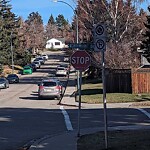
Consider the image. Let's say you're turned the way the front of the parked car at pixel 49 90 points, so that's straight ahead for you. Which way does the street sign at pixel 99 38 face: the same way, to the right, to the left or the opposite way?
the opposite way

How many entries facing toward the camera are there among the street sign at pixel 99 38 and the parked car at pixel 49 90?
1

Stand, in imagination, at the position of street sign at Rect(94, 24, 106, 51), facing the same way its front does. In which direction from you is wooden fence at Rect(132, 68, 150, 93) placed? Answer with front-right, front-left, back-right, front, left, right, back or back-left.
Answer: back

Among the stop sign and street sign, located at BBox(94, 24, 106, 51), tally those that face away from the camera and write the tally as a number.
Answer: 0

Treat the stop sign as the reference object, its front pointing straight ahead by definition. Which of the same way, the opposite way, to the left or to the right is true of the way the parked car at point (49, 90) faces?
the opposite way

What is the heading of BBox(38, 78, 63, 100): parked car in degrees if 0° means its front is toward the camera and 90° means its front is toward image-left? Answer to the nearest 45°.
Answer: approximately 180°

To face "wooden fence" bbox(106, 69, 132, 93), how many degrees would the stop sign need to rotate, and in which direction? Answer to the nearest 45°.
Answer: approximately 180°

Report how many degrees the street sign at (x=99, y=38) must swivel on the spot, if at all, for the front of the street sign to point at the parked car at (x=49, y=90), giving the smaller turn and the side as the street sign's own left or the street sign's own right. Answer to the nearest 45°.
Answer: approximately 180°

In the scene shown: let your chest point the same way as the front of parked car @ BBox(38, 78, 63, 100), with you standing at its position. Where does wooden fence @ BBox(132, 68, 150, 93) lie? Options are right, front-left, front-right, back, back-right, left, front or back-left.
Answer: right

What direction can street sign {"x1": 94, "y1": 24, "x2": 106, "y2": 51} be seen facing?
toward the camera

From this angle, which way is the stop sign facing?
toward the camera

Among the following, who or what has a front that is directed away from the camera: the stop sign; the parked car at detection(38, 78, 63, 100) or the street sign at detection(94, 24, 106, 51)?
the parked car
